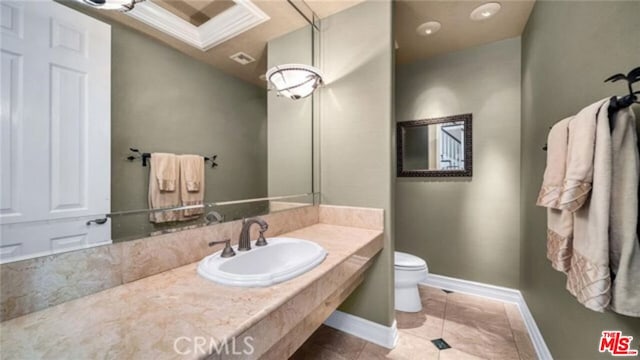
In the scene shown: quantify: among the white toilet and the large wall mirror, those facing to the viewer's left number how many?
0

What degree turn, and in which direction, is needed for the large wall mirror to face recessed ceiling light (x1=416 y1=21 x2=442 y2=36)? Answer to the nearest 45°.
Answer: approximately 45° to its left

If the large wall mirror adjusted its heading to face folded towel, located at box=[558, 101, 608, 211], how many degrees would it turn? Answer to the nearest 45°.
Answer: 0° — it already faces it

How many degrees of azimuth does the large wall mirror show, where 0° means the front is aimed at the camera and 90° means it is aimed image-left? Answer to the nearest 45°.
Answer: approximately 315°

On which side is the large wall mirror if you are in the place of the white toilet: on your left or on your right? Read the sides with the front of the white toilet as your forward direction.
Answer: on your right

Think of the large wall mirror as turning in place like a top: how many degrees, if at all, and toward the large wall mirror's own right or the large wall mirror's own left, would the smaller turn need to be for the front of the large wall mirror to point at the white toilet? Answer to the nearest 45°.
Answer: approximately 45° to the large wall mirror's own left

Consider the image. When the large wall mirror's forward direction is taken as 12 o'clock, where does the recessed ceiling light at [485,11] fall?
The recessed ceiling light is roughly at 11 o'clock from the large wall mirror.

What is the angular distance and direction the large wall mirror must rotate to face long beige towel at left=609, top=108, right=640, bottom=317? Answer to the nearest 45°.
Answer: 0° — it already faces it

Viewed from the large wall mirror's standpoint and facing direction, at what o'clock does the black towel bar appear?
The black towel bar is roughly at 12 o'clock from the large wall mirror.
